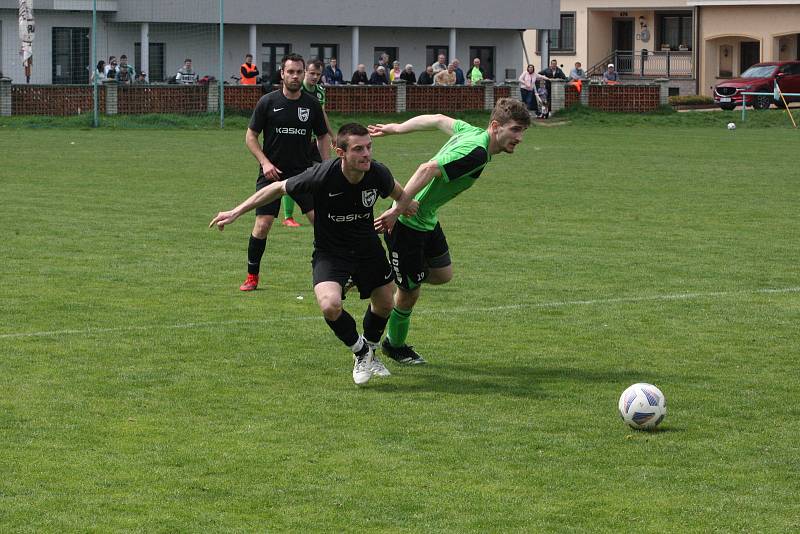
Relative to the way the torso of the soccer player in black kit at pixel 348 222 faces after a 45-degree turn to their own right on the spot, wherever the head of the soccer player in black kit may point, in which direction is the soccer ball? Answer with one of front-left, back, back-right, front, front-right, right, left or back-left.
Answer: left

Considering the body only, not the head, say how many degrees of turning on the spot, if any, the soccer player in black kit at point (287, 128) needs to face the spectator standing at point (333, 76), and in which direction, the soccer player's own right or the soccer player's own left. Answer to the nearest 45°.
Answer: approximately 180°

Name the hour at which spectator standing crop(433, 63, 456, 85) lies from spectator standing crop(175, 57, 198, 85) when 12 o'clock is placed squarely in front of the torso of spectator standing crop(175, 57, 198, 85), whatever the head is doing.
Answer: spectator standing crop(433, 63, 456, 85) is roughly at 9 o'clock from spectator standing crop(175, 57, 198, 85).

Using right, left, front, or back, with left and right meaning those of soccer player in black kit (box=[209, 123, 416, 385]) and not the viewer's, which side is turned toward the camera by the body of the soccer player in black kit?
front

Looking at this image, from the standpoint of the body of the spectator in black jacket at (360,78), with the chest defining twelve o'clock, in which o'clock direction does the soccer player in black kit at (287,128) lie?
The soccer player in black kit is roughly at 12 o'clock from the spectator in black jacket.

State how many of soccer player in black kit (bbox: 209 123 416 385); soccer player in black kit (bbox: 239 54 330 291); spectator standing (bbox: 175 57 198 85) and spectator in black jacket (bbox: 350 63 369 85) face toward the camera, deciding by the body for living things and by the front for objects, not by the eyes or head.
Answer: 4

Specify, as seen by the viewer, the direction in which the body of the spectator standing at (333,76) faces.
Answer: toward the camera

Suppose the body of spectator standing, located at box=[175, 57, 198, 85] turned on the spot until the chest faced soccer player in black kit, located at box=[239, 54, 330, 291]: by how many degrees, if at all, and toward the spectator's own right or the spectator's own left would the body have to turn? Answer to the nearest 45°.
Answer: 0° — they already face them

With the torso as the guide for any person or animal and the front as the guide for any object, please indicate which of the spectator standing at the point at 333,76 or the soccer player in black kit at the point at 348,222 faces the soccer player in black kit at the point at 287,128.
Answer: the spectator standing

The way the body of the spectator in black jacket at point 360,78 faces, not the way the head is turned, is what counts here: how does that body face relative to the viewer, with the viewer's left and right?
facing the viewer

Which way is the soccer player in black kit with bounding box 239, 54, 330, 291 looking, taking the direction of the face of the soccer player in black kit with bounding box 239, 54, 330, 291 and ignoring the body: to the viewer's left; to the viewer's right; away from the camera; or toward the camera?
toward the camera

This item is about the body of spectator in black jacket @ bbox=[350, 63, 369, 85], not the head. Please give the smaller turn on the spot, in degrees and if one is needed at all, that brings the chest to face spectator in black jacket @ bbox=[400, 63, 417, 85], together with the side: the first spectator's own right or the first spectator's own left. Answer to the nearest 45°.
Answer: approximately 135° to the first spectator's own left
